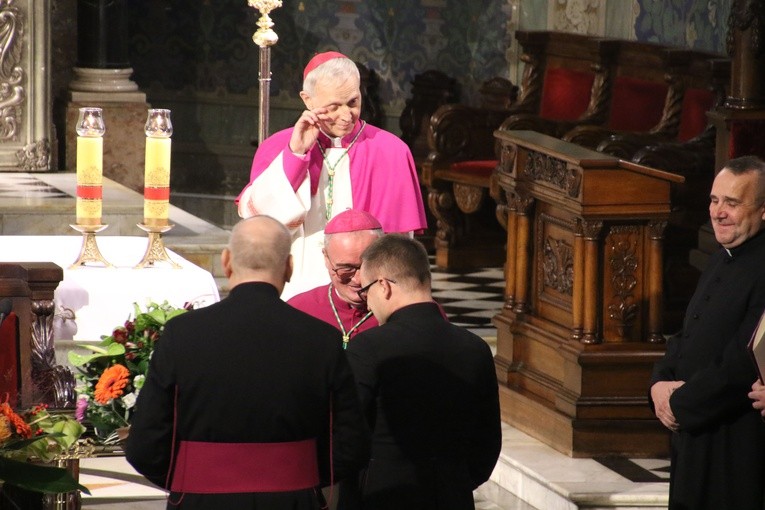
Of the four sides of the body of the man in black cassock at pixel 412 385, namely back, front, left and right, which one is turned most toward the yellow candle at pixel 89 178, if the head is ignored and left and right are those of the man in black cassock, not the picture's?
front

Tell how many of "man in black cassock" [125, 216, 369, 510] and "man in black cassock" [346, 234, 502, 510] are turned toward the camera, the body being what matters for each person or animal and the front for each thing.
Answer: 0

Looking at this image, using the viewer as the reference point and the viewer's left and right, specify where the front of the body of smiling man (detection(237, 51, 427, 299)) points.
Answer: facing the viewer

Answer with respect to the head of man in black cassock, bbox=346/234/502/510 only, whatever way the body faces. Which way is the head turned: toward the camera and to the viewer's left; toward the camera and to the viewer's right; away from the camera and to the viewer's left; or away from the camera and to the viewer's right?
away from the camera and to the viewer's left

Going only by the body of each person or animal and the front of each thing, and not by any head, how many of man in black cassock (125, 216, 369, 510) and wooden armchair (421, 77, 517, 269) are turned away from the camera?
1

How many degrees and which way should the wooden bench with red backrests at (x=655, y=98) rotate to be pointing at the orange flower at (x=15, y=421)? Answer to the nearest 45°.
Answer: approximately 45° to its left

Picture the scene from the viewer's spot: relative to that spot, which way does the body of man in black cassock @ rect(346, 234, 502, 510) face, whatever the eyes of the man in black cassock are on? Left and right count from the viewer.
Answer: facing away from the viewer and to the left of the viewer

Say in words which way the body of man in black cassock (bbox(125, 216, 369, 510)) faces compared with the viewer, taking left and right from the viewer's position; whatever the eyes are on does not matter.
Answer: facing away from the viewer

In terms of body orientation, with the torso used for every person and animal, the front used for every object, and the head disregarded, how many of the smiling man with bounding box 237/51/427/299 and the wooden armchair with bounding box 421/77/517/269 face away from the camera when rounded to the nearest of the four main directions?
0

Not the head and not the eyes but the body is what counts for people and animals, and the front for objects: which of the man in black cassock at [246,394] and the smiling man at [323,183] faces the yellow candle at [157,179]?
the man in black cassock

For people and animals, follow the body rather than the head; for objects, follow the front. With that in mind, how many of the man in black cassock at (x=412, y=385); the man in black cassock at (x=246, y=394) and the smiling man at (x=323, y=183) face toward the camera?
1

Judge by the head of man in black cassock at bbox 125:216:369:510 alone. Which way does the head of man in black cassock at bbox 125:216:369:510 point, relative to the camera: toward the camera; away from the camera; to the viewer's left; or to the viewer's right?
away from the camera

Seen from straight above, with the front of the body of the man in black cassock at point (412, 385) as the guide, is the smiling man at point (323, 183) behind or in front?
in front

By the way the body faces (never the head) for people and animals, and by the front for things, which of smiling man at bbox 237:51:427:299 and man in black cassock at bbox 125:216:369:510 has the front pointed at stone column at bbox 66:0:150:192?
the man in black cassock

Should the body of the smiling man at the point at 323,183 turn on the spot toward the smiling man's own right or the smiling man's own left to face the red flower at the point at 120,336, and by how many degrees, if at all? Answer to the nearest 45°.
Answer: approximately 45° to the smiling man's own right

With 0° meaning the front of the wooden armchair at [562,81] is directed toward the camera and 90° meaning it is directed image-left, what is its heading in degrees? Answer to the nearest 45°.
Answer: approximately 45°
